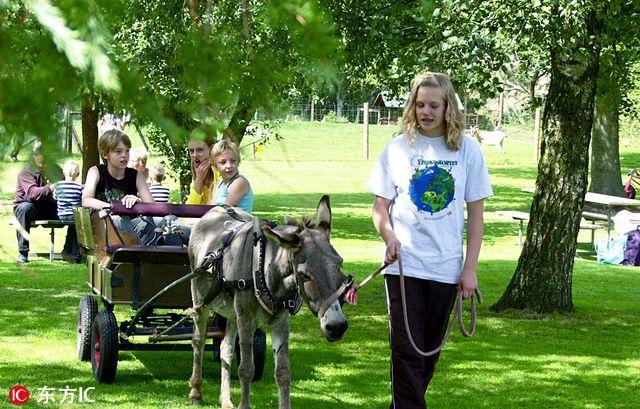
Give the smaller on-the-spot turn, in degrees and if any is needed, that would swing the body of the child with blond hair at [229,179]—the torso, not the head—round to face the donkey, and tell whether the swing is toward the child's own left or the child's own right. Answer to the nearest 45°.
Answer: approximately 45° to the child's own left

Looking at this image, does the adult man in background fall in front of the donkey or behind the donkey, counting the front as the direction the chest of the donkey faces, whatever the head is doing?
behind

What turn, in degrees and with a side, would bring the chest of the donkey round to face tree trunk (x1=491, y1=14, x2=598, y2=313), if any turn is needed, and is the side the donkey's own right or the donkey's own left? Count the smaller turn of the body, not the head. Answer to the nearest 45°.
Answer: approximately 90° to the donkey's own left

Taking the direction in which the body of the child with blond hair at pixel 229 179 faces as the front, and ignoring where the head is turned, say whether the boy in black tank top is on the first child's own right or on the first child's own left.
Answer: on the first child's own right

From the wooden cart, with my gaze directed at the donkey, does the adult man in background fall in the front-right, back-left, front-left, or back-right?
back-left

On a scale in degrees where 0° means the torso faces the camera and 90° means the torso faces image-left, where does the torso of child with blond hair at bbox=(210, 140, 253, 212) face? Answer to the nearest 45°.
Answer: approximately 45°

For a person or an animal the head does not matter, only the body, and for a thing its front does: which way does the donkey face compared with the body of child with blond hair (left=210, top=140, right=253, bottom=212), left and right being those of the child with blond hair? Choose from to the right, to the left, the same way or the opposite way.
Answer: to the left

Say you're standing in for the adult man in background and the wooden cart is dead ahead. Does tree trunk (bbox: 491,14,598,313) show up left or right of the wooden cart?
left
